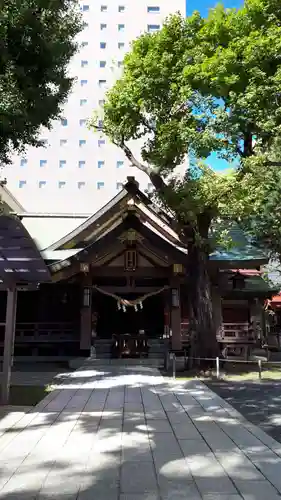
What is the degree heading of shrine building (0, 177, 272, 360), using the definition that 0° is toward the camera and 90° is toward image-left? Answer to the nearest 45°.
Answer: approximately 0°

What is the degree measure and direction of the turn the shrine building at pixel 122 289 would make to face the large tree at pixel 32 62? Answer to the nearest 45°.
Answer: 0° — it already faces it

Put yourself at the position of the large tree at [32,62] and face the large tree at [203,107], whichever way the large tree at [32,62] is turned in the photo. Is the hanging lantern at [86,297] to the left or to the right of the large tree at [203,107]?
left
